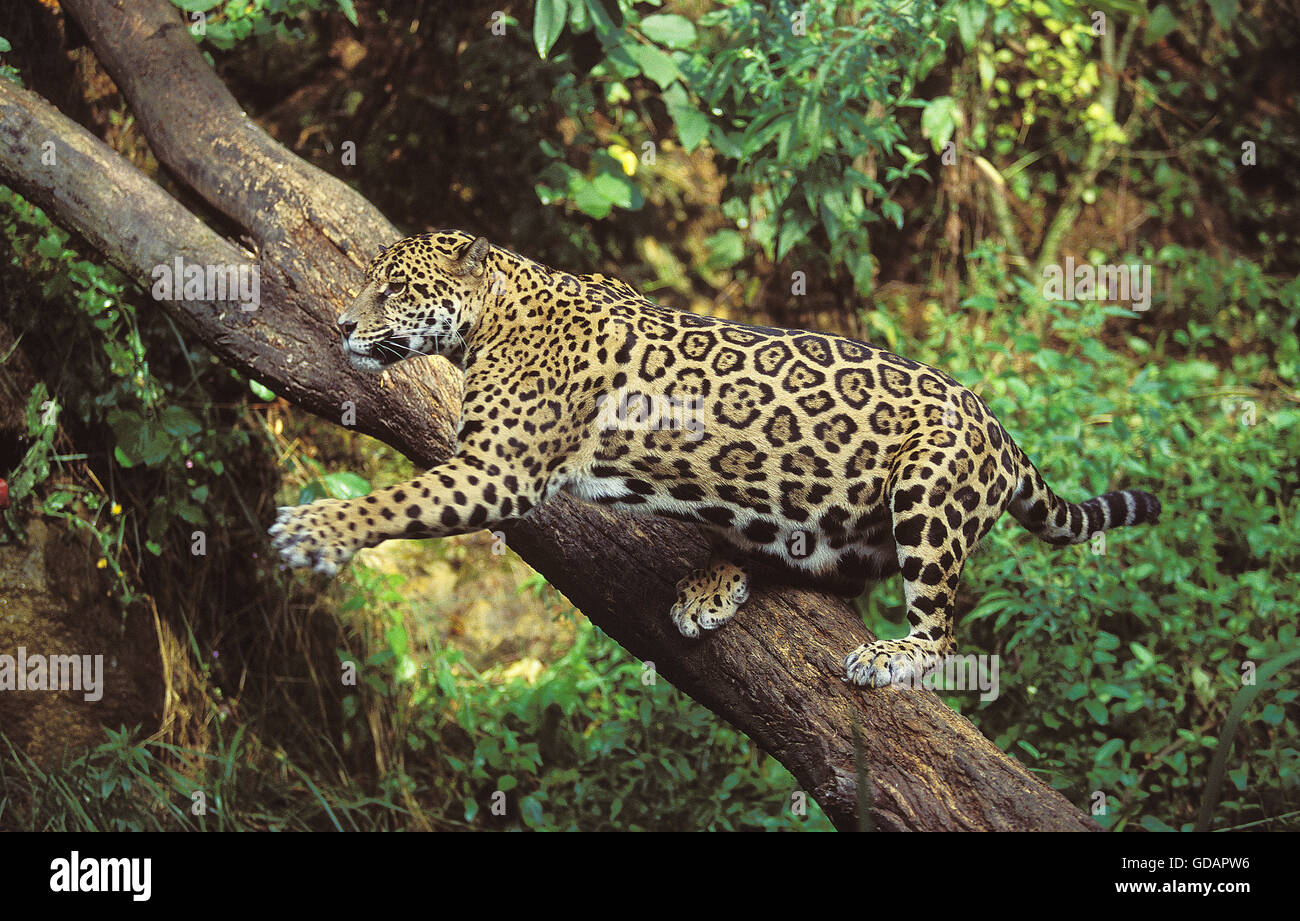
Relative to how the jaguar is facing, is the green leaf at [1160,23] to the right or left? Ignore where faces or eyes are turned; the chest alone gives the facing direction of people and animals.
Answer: on its right

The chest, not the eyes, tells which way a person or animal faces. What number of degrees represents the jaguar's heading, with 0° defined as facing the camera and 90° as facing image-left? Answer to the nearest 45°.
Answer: approximately 90°

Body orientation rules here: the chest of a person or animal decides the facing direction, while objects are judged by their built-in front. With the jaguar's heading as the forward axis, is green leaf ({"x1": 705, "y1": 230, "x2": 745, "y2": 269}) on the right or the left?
on its right

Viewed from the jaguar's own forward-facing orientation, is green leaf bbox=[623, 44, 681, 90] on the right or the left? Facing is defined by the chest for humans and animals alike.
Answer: on its right

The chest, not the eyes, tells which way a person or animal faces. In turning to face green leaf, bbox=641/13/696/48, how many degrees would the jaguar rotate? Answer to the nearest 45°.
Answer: approximately 90° to its right

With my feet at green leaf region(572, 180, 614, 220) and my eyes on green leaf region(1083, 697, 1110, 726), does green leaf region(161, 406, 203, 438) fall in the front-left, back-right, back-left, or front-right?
back-right

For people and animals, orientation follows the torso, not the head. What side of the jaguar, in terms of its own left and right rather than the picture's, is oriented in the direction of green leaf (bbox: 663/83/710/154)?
right
